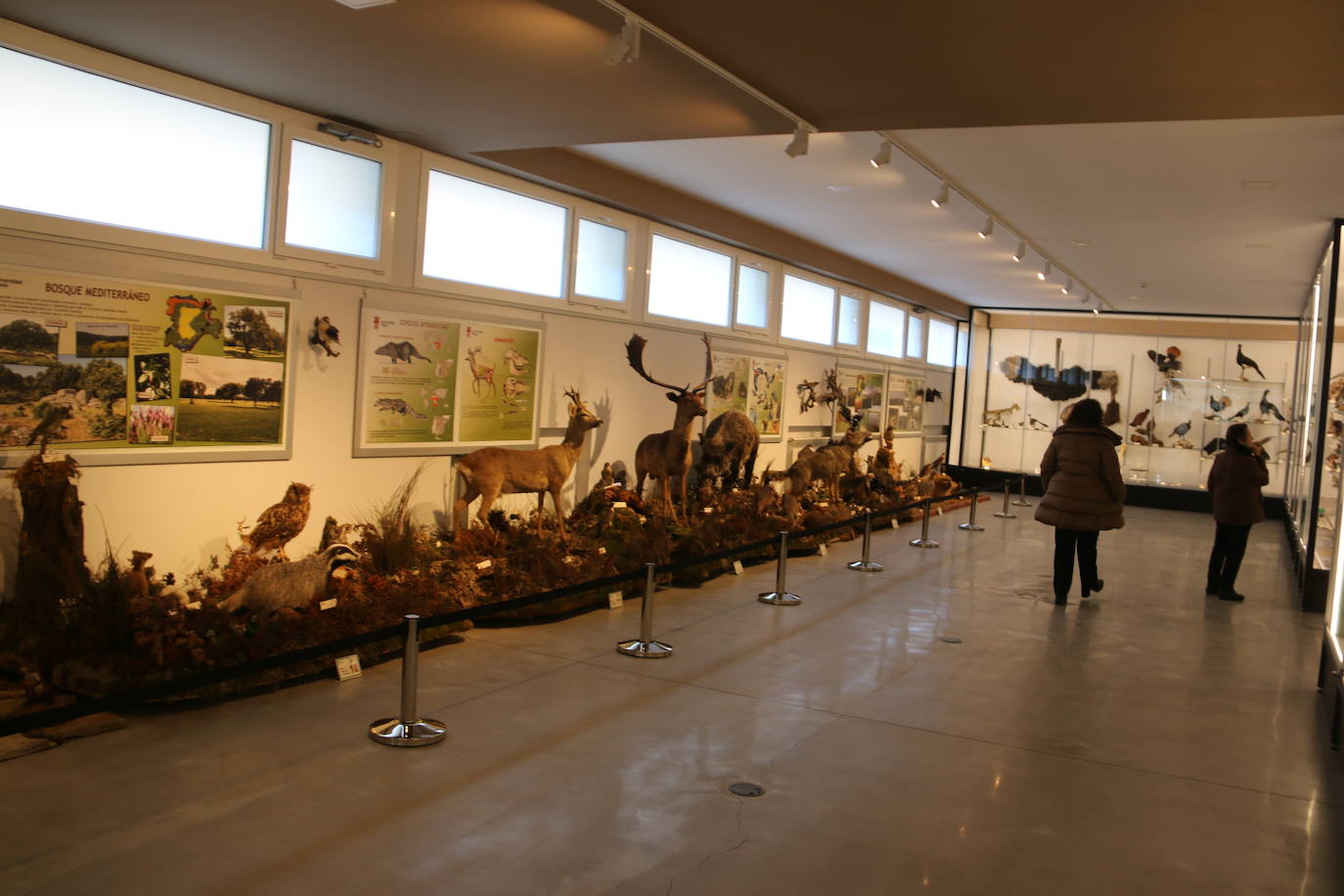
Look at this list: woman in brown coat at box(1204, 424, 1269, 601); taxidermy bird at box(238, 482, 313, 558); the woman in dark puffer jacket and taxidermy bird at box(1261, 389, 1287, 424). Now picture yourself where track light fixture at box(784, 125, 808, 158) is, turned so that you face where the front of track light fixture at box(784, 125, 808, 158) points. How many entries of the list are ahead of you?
1

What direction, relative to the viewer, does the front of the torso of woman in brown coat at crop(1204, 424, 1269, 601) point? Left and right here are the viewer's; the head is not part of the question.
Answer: facing away from the viewer and to the right of the viewer

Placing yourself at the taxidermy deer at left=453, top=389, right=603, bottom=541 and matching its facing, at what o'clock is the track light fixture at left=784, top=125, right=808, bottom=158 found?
The track light fixture is roughly at 2 o'clock from the taxidermy deer.

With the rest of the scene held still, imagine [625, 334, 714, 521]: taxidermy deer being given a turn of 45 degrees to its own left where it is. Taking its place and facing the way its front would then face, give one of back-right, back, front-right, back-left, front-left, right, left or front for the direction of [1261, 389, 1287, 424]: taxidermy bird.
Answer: front-left

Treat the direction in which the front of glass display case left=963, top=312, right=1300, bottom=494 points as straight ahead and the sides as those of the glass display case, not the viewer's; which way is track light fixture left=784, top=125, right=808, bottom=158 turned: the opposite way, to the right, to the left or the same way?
to the right

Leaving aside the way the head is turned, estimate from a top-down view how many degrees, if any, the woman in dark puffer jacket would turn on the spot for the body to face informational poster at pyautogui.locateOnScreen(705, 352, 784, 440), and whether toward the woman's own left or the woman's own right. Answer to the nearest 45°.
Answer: approximately 45° to the woman's own left

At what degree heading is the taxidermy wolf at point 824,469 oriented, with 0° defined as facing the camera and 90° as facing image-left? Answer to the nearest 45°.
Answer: approximately 270°

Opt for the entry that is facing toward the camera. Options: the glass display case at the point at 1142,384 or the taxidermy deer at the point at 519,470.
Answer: the glass display case

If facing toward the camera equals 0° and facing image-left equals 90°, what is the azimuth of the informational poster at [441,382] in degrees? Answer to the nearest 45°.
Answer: approximately 315°

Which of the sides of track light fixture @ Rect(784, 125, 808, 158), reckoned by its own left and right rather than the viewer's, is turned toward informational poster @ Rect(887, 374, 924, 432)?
right

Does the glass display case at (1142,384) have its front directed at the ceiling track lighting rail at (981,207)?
yes

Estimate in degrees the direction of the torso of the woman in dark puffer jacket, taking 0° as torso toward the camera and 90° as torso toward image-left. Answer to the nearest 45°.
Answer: approximately 180°

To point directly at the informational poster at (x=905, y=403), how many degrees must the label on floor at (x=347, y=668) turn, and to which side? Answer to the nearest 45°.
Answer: approximately 90° to its left

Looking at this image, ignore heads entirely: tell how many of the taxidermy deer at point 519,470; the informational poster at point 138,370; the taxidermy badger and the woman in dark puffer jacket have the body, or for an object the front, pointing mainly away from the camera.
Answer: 1
